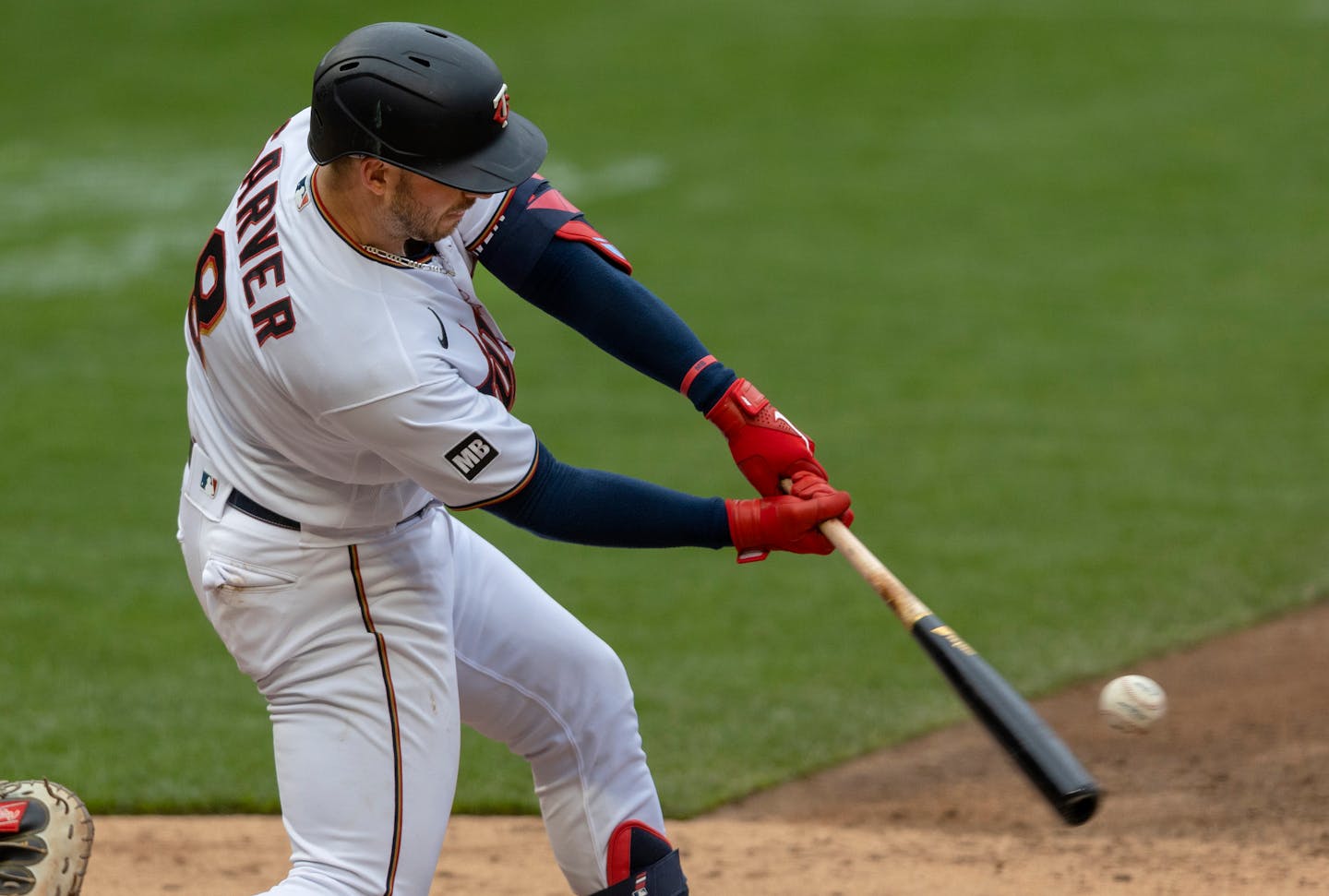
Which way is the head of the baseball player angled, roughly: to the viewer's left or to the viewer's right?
to the viewer's right

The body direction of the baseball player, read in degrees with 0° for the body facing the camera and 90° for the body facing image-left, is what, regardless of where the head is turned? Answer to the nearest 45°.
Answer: approximately 270°
